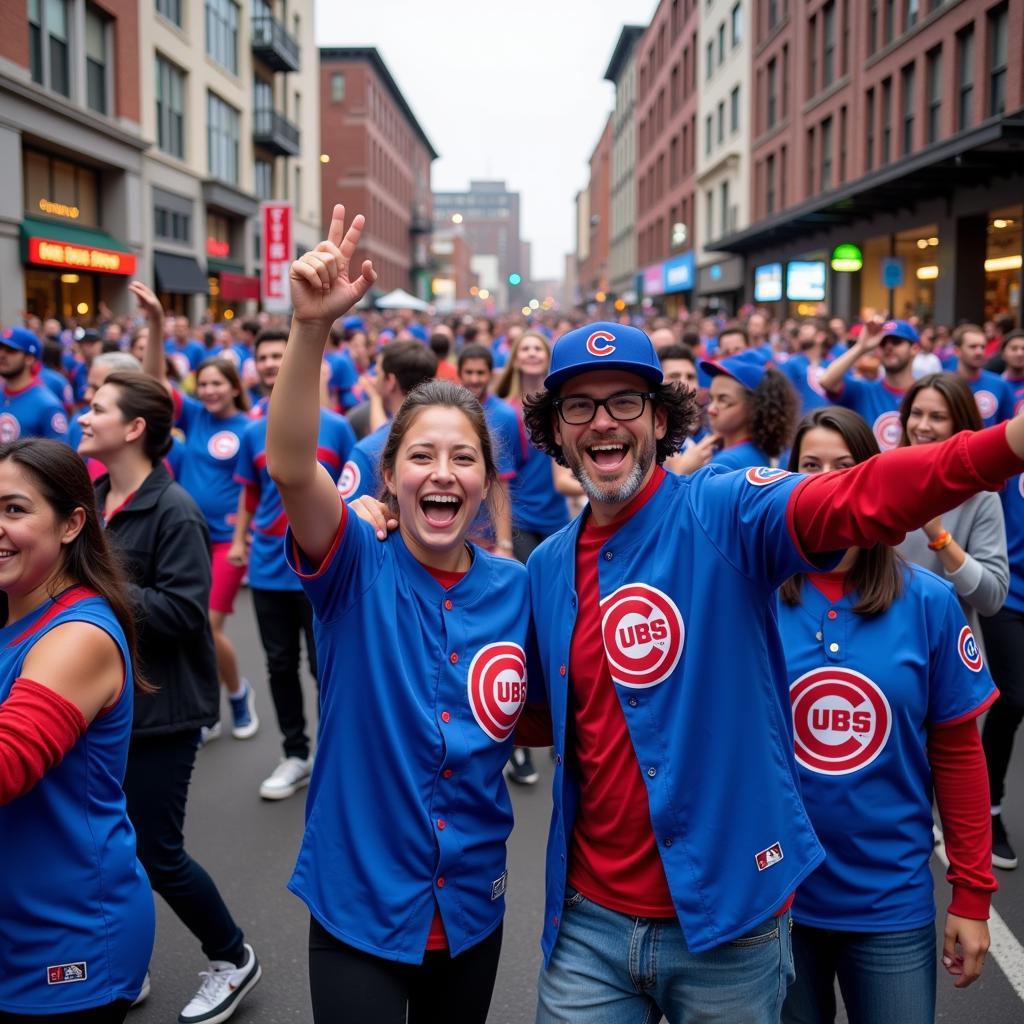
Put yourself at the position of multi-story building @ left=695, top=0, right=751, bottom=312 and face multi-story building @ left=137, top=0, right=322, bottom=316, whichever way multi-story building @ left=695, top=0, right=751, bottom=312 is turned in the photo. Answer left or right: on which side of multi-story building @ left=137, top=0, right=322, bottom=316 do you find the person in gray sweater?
left

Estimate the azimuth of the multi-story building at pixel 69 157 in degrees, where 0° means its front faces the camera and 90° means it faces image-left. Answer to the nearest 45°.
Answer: approximately 315°

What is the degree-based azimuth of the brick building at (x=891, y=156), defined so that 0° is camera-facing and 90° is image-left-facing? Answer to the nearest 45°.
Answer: approximately 45°

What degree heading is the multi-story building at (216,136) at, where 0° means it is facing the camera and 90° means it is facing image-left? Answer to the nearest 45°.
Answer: approximately 315°

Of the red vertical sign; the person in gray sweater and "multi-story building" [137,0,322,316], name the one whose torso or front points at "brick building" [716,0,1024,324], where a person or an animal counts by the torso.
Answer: the multi-story building

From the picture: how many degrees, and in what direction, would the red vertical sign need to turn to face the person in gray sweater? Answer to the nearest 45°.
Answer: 0° — it already faces them

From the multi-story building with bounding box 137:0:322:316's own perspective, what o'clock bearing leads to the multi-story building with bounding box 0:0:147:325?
the multi-story building with bounding box 0:0:147:325 is roughly at 2 o'clock from the multi-story building with bounding box 137:0:322:316.

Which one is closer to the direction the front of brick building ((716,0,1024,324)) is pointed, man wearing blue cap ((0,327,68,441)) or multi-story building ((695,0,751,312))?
the man wearing blue cap
